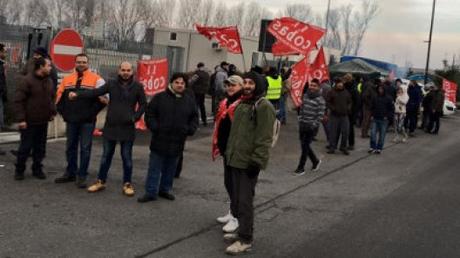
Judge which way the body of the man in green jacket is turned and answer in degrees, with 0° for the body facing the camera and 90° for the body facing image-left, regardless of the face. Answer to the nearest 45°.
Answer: approximately 45°

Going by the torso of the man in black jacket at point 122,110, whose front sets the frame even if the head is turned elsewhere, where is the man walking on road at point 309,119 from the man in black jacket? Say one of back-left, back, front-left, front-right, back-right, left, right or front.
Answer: back-left

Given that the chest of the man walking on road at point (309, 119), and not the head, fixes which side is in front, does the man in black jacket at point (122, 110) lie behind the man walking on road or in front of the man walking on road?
in front

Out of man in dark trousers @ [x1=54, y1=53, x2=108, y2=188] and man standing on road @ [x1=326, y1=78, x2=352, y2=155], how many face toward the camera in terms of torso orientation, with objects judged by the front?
2

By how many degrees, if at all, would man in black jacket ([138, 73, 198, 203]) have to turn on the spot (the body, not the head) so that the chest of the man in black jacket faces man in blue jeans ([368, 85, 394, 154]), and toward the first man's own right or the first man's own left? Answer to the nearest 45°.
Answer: approximately 135° to the first man's own left

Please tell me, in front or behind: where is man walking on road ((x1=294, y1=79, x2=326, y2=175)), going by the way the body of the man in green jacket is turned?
behind

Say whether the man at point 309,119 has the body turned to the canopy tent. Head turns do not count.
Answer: no

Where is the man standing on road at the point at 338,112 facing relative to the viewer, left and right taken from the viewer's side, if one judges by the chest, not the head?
facing the viewer

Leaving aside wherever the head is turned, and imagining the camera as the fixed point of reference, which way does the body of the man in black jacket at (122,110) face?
toward the camera

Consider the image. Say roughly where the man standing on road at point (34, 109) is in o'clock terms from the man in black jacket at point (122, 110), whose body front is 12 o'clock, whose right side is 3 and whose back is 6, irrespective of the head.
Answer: The man standing on road is roughly at 4 o'clock from the man in black jacket.

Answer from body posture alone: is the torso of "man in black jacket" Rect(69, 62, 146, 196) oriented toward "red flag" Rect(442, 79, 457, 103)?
no

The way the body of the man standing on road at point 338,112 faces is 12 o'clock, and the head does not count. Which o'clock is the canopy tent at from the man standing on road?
The canopy tent is roughly at 6 o'clock from the man standing on road.

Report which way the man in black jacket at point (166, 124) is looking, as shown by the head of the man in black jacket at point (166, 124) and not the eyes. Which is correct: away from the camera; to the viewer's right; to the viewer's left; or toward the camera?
toward the camera

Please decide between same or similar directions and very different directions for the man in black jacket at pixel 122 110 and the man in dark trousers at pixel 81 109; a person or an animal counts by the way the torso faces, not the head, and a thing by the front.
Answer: same or similar directions
